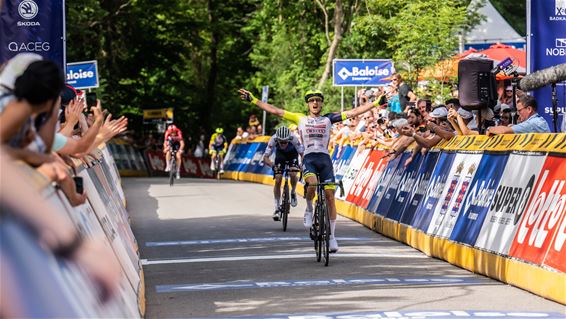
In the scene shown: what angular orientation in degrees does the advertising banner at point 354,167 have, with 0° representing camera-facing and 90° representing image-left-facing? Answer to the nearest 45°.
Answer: approximately 45°

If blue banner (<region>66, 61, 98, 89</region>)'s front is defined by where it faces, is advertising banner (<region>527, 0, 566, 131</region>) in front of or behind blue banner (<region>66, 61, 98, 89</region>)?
in front

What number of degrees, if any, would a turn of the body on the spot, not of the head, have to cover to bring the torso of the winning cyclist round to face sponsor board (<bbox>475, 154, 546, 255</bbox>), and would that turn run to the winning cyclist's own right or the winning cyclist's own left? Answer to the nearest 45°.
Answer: approximately 45° to the winning cyclist's own left

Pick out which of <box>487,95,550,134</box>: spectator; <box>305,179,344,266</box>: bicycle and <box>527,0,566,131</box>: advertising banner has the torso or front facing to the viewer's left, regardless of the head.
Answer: the spectator

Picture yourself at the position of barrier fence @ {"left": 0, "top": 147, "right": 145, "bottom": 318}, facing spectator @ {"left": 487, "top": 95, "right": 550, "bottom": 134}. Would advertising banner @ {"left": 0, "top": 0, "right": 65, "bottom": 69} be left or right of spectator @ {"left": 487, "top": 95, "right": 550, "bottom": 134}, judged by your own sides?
left

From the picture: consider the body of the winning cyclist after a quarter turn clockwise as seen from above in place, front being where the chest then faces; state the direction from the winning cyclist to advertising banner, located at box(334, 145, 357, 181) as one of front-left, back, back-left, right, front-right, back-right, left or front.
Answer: right

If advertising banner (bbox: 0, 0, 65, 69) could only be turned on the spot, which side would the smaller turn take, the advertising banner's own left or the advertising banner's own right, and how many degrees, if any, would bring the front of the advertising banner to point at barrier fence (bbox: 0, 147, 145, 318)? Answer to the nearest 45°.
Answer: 0° — it already faces it

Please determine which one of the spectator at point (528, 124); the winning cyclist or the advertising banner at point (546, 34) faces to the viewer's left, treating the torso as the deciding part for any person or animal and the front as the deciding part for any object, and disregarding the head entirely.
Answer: the spectator

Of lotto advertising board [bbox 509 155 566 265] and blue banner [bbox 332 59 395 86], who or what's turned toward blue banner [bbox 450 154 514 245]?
blue banner [bbox 332 59 395 86]

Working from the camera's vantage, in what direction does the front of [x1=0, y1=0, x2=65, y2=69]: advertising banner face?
facing the viewer

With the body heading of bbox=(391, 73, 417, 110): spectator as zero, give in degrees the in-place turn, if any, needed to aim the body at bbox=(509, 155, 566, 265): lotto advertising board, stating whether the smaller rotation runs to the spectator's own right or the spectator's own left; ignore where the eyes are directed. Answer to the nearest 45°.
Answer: approximately 45° to the spectator's own left

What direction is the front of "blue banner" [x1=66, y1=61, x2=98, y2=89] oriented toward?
toward the camera

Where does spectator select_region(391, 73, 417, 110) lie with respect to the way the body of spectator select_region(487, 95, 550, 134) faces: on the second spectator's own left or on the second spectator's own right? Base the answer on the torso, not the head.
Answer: on the second spectator's own right

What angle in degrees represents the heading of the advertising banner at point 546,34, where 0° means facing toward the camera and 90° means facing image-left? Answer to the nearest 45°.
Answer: approximately 0°

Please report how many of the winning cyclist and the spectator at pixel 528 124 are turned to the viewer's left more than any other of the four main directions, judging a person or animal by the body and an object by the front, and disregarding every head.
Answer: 1
